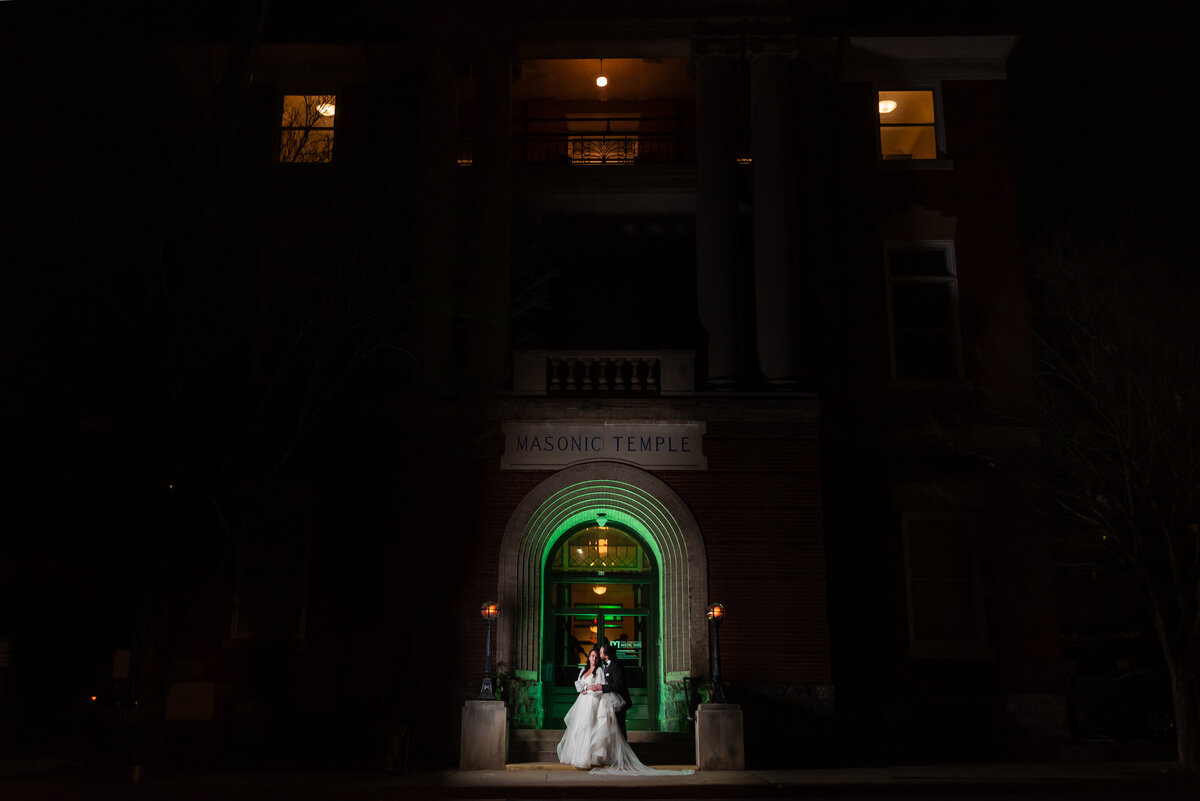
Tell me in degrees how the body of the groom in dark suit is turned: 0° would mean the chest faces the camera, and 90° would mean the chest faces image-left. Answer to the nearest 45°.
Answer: approximately 90°

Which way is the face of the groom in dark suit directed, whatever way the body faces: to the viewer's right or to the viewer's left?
to the viewer's left

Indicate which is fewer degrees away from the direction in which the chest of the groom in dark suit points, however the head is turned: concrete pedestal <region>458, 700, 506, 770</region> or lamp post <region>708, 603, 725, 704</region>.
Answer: the concrete pedestal

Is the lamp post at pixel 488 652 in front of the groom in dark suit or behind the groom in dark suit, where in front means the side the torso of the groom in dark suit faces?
in front

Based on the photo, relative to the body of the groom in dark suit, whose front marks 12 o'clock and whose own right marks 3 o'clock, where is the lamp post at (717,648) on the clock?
The lamp post is roughly at 5 o'clock from the groom in dark suit.

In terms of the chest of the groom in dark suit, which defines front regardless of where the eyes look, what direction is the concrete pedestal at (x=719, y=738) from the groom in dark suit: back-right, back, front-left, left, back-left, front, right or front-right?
back

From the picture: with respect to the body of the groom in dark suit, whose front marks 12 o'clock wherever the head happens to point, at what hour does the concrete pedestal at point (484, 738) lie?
The concrete pedestal is roughly at 12 o'clock from the groom in dark suit.
